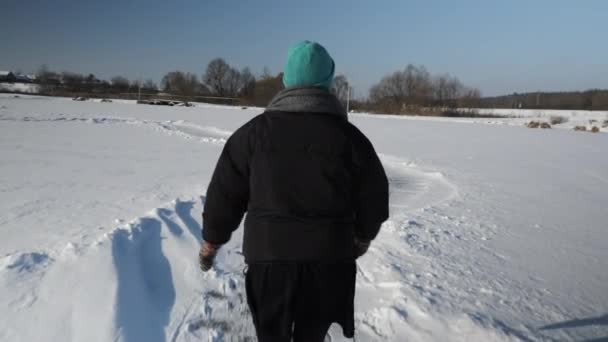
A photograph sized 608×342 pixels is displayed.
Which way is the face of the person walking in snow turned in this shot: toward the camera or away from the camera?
away from the camera

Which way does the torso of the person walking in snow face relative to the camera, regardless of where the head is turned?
away from the camera
